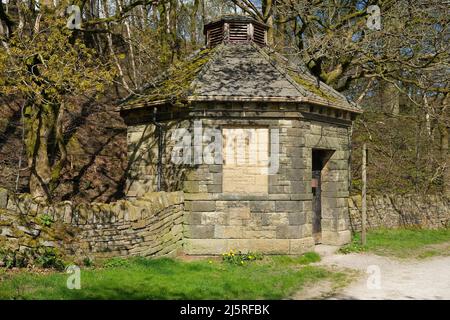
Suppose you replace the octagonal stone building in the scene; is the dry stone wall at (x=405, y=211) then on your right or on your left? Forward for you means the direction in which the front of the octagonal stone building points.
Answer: on your left

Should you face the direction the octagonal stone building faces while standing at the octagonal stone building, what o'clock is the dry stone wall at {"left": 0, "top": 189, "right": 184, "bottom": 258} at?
The dry stone wall is roughly at 3 o'clock from the octagonal stone building.

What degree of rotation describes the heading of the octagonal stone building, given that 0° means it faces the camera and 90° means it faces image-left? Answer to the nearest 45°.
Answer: approximately 315°
